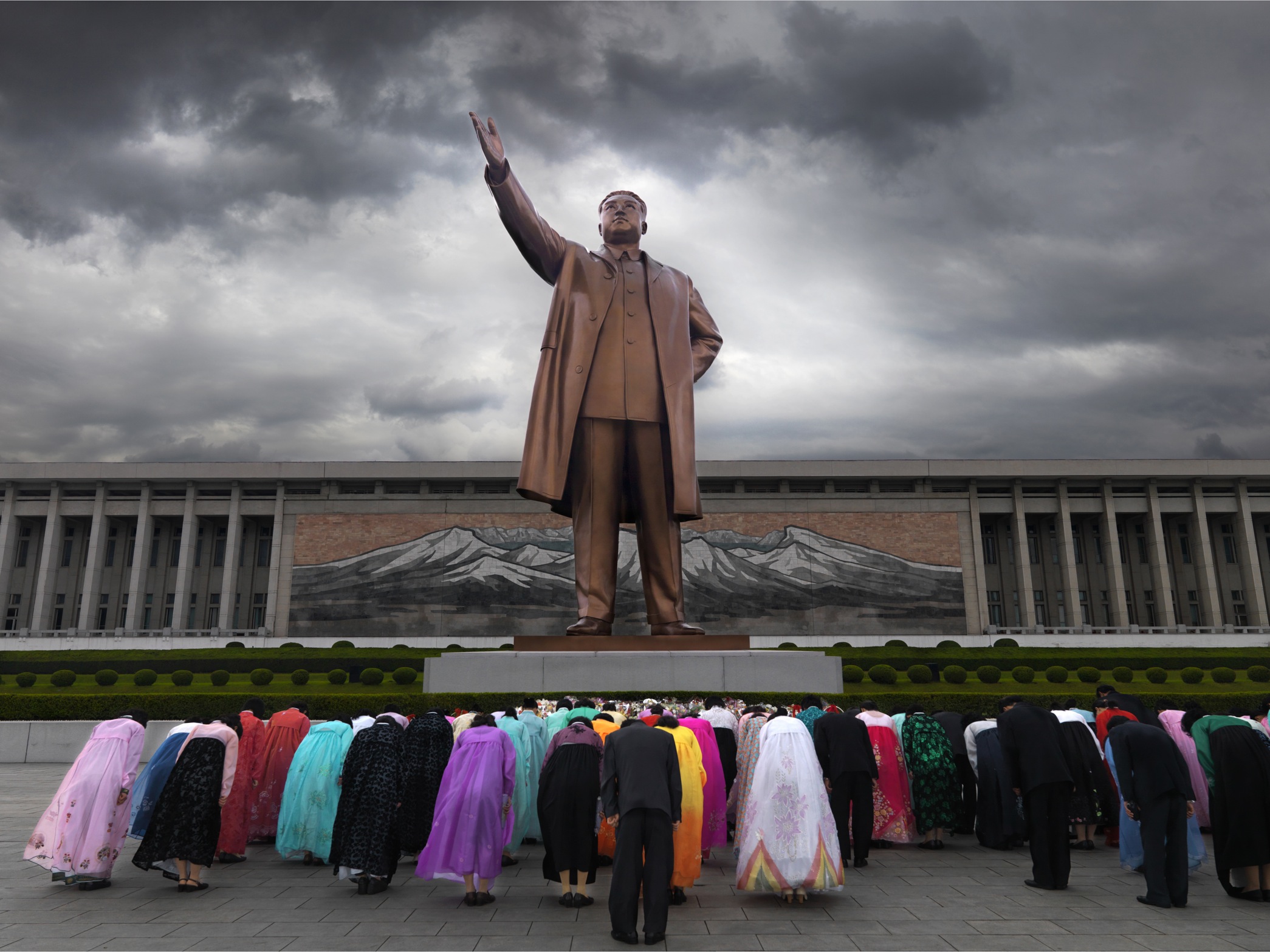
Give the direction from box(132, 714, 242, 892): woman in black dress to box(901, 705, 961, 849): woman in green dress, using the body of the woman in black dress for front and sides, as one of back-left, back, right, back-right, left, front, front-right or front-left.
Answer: front-right

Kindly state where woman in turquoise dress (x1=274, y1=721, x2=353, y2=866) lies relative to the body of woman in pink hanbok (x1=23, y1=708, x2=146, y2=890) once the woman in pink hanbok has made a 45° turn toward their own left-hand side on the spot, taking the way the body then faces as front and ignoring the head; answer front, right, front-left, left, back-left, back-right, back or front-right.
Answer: right

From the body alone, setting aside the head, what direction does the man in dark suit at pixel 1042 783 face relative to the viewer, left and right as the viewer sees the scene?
facing away from the viewer and to the left of the viewer

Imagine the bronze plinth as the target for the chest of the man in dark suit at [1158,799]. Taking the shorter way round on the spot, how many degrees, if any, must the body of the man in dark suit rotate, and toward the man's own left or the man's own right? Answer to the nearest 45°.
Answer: approximately 45° to the man's own left

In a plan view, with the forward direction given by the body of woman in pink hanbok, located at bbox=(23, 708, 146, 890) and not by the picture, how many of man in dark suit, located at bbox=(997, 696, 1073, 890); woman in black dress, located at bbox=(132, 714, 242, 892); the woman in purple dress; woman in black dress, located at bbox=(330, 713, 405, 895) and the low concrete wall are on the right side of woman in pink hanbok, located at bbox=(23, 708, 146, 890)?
4

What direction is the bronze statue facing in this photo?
toward the camera

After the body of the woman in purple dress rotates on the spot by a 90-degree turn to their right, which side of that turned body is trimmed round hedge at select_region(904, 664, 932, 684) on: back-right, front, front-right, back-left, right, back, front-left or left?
front-left

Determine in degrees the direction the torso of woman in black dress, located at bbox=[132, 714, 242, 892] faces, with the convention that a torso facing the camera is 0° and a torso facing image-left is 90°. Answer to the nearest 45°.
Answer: approximately 225°

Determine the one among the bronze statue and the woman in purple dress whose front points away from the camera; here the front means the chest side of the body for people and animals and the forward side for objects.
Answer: the woman in purple dress

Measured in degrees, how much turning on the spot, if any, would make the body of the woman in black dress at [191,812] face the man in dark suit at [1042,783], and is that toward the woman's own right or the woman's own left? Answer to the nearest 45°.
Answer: approximately 90° to the woman's own right

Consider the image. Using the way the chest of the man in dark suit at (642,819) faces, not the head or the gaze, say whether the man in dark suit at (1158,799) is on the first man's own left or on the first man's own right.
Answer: on the first man's own right

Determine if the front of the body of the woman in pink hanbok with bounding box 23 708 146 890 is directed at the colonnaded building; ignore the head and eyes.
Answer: yes

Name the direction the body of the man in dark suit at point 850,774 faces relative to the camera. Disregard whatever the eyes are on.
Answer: away from the camera

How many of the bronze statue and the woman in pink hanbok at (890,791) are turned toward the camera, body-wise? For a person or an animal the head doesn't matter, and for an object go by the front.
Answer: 1

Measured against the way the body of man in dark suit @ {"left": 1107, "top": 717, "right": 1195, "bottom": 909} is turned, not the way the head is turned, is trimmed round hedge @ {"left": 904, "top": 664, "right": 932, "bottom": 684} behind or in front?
in front

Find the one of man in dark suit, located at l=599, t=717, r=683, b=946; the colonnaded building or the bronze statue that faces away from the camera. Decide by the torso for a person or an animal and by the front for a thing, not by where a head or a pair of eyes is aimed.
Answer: the man in dark suit

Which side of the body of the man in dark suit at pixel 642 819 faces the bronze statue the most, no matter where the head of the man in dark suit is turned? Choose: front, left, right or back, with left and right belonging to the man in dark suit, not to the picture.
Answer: front

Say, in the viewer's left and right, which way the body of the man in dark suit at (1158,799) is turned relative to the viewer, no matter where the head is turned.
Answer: facing away from the viewer and to the left of the viewer
